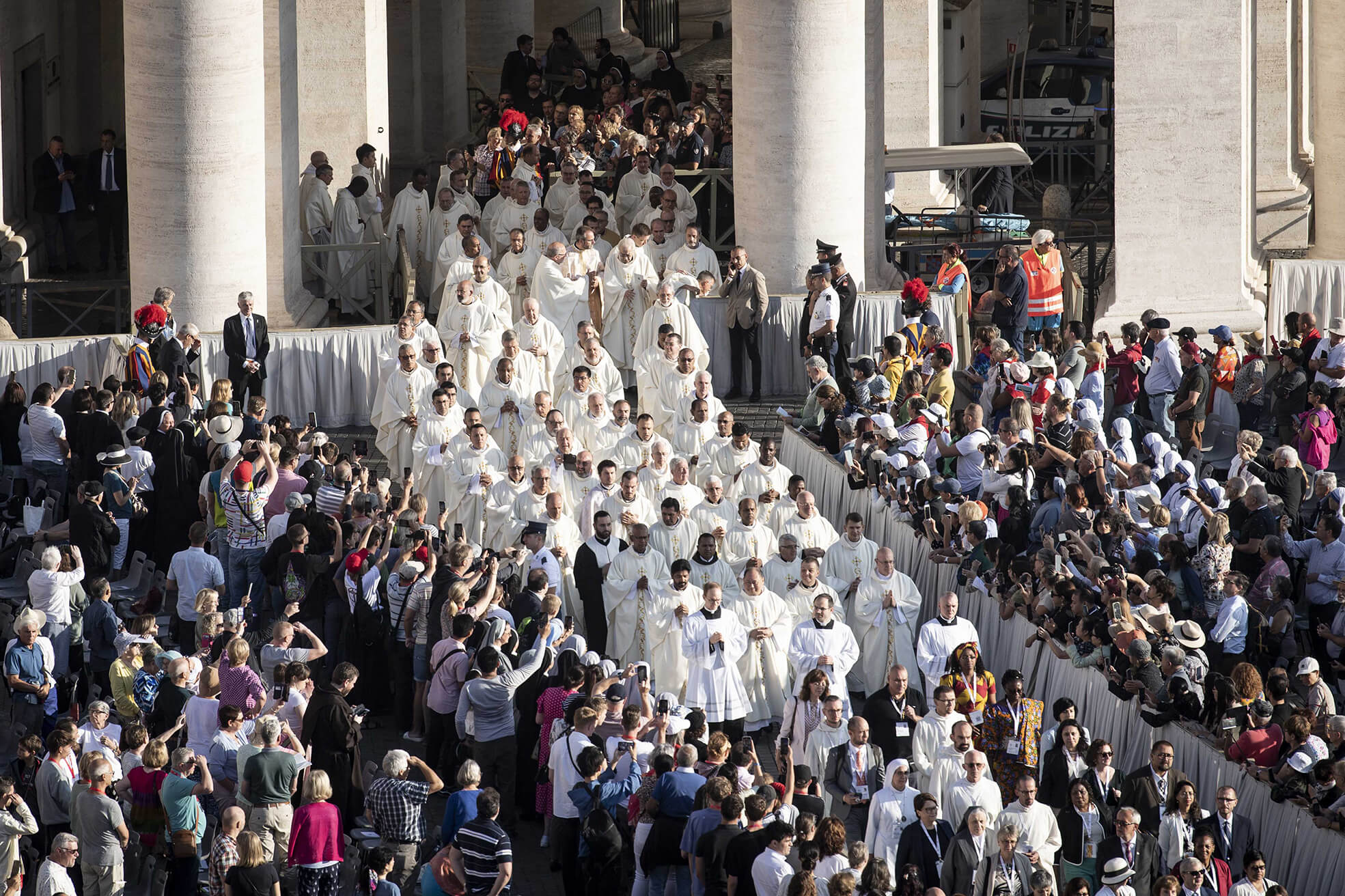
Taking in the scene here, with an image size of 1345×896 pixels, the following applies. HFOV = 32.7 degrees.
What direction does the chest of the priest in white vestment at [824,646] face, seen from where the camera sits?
toward the camera

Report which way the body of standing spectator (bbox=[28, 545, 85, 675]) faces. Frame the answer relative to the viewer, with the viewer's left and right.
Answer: facing away from the viewer and to the right of the viewer

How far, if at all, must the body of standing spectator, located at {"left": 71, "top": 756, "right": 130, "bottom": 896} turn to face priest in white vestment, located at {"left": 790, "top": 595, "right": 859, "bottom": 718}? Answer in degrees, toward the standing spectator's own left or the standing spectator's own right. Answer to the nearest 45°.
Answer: approximately 45° to the standing spectator's own right

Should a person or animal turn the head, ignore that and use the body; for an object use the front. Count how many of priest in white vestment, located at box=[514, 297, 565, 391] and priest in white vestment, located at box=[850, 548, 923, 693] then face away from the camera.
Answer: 0

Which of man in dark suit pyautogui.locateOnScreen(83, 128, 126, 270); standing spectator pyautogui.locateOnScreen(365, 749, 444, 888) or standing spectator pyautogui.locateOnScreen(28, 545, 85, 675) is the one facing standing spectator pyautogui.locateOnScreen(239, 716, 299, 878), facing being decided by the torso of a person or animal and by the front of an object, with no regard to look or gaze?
the man in dark suit

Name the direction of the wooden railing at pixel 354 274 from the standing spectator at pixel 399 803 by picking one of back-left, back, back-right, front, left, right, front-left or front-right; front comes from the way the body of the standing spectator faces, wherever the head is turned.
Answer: front-left

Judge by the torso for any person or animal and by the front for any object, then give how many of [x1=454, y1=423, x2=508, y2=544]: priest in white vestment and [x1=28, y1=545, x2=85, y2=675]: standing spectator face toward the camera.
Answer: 1

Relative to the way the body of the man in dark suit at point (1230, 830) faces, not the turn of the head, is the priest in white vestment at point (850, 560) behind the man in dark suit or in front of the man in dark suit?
behind

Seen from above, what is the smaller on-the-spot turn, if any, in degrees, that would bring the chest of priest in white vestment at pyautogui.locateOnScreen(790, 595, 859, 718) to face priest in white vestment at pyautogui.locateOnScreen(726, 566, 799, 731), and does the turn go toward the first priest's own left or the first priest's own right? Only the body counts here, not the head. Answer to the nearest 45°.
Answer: approximately 135° to the first priest's own right

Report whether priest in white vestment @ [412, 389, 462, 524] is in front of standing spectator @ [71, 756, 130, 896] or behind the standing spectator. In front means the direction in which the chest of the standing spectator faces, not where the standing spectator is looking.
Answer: in front

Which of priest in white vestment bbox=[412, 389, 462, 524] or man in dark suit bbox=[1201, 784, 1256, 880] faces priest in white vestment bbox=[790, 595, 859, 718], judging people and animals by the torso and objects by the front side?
priest in white vestment bbox=[412, 389, 462, 524]

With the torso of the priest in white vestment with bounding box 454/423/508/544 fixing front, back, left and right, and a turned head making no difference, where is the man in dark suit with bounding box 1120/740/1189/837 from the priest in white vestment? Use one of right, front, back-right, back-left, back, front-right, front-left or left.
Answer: front-left

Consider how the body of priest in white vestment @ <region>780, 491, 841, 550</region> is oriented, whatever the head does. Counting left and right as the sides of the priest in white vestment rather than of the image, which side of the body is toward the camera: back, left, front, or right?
front

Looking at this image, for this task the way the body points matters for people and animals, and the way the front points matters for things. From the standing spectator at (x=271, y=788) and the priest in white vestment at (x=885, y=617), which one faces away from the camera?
the standing spectator

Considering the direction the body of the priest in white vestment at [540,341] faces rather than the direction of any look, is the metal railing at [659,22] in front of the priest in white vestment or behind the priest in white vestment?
behind

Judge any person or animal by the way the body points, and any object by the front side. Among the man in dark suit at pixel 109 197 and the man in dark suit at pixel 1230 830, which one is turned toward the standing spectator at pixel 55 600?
the man in dark suit at pixel 109 197

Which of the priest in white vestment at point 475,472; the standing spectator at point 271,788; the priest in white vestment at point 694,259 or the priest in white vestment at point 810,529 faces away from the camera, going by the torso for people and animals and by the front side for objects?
the standing spectator

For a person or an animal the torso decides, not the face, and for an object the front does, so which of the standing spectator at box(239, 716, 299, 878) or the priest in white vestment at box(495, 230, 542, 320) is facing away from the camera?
the standing spectator

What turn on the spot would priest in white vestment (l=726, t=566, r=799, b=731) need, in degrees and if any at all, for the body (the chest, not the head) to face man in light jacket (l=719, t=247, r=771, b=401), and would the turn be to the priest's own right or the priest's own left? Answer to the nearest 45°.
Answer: approximately 180°

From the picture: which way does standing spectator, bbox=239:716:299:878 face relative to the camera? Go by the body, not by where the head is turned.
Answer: away from the camera

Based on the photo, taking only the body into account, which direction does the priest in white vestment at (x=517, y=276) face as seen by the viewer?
toward the camera
